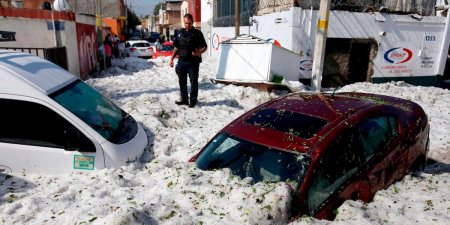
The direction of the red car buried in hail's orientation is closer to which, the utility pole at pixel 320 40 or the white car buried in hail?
the white car buried in hail

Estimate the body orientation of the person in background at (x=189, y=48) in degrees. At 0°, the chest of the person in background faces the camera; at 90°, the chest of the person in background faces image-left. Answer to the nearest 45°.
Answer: approximately 0°

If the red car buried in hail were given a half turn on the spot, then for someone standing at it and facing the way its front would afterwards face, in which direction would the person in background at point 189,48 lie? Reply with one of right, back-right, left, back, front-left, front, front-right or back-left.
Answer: left

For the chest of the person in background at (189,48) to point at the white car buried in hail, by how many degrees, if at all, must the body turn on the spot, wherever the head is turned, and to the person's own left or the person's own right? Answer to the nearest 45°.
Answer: approximately 45° to the person's own right

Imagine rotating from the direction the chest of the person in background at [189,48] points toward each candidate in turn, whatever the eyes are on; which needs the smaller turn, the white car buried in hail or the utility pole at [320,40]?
the white car buried in hail

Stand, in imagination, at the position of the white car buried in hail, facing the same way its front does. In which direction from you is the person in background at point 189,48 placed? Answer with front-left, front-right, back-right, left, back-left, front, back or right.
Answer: left

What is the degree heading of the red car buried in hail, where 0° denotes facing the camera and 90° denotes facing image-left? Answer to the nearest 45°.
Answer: approximately 45°

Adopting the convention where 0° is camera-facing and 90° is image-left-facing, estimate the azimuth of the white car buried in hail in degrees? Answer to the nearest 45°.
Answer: approximately 315°

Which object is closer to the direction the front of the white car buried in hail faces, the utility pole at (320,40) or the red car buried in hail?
the red car buried in hail

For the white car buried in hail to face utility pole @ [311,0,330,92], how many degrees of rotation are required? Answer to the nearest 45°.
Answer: approximately 90° to its left

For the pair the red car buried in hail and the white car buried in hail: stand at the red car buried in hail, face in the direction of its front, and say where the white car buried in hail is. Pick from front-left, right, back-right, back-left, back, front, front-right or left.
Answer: front-right
